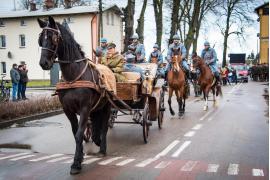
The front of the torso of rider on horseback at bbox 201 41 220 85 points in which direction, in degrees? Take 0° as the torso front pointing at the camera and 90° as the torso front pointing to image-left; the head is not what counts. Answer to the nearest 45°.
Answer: approximately 45°

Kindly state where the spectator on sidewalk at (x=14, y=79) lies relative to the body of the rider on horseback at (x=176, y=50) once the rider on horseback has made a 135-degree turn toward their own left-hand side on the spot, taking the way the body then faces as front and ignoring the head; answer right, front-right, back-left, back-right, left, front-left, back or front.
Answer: left

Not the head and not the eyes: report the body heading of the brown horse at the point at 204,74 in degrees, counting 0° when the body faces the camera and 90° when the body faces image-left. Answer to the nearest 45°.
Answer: approximately 45°

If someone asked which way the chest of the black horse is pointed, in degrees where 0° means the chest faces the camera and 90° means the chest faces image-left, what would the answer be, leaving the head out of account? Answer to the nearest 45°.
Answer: approximately 45°

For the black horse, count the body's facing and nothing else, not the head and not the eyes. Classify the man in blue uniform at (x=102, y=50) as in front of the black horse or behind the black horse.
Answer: behind

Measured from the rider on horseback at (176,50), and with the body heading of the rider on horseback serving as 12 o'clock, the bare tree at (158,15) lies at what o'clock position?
The bare tree is roughly at 6 o'clock from the rider on horseback.

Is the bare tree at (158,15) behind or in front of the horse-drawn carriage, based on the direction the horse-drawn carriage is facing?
behind

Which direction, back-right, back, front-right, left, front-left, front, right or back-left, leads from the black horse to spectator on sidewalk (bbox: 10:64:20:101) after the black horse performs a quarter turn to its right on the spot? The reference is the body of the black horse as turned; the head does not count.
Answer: front-right

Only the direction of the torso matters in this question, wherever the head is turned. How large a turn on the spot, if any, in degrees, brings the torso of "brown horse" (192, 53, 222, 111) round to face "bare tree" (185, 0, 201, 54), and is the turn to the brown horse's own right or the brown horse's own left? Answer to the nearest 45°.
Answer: approximately 135° to the brown horse's own right

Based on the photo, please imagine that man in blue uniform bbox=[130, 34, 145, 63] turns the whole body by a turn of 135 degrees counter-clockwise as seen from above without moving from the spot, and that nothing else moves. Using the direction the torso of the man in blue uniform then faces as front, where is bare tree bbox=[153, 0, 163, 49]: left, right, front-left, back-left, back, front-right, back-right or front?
left

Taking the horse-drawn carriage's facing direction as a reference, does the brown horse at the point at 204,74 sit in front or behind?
behind
